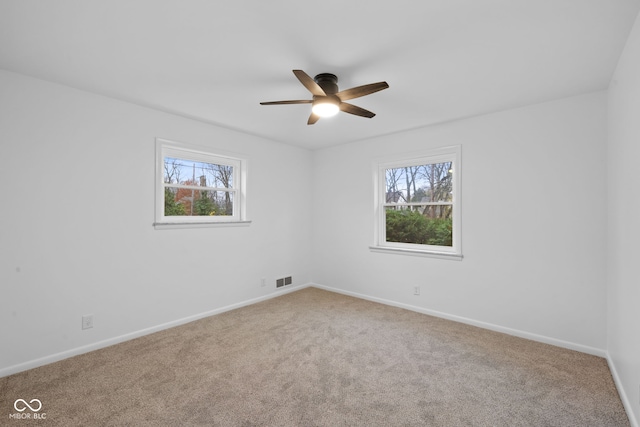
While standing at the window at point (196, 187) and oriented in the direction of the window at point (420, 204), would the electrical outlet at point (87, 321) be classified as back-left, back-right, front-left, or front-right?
back-right

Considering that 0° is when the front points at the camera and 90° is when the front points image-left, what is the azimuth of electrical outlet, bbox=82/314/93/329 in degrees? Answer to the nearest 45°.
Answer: approximately 0°

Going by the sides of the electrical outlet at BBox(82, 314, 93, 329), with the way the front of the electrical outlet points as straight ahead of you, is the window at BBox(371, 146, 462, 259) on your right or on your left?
on your left
